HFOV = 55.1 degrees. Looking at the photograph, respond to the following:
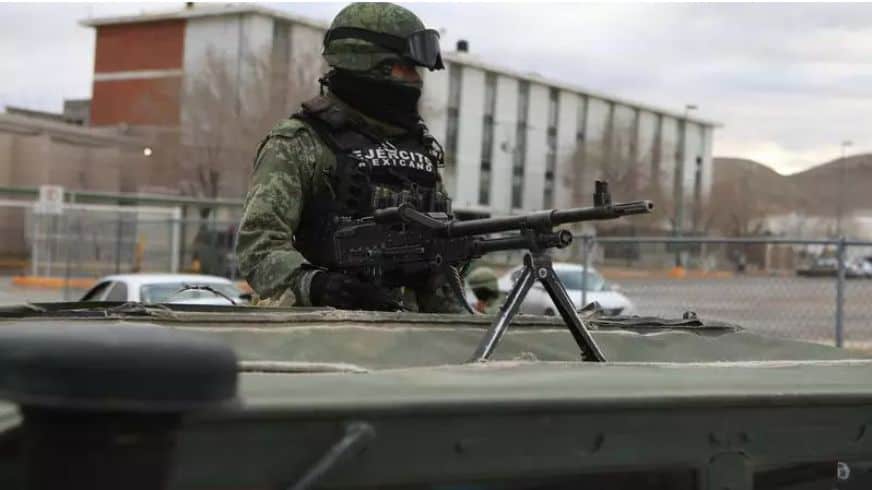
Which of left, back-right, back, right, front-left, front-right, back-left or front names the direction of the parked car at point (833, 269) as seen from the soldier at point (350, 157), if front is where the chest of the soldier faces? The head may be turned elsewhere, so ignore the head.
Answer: left

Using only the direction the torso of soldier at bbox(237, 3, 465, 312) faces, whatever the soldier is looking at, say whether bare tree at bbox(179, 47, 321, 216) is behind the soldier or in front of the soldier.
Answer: behind

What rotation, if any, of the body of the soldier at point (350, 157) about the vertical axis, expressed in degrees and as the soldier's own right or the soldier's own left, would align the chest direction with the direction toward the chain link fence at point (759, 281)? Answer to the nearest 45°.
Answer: approximately 90° to the soldier's own left

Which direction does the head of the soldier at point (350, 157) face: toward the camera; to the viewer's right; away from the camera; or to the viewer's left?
to the viewer's right

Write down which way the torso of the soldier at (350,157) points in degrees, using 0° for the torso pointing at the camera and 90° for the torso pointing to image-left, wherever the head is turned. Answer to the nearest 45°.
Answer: approximately 315°

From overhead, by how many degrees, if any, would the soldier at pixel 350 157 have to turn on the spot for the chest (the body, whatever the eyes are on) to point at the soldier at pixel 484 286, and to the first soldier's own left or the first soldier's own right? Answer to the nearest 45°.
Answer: approximately 135° to the first soldier's own left
